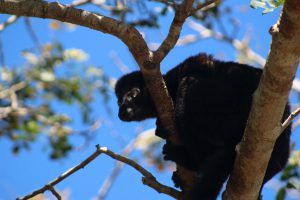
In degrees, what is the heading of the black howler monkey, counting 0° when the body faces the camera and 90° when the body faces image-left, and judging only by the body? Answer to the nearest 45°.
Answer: approximately 90°
